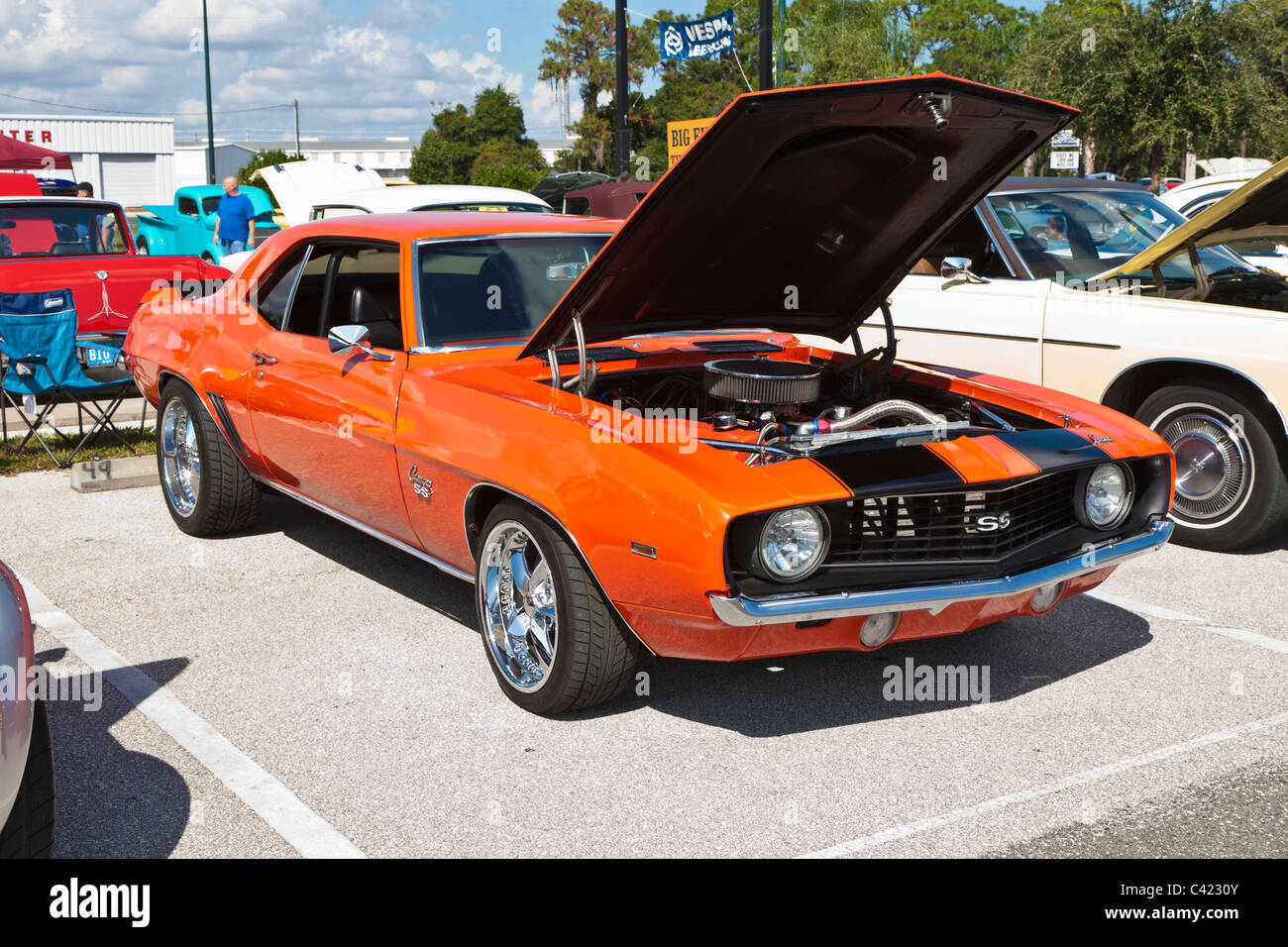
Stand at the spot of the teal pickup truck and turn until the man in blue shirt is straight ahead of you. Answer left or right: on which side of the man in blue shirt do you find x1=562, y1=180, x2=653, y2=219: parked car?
left

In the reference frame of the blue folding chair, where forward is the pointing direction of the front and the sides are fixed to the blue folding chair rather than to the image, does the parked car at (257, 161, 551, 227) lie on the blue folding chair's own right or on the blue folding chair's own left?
on the blue folding chair's own left

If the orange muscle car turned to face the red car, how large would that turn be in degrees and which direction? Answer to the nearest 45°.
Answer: approximately 180°

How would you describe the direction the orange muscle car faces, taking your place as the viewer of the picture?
facing the viewer and to the right of the viewer

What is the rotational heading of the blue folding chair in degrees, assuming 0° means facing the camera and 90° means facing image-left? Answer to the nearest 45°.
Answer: approximately 315°

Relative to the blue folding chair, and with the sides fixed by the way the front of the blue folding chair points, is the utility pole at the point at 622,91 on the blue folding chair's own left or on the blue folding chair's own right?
on the blue folding chair's own left

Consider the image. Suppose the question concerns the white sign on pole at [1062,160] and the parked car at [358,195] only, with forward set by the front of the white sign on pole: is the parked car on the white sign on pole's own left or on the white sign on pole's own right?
on the white sign on pole's own right

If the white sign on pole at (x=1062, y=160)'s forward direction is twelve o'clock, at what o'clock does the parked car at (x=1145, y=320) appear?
The parked car is roughly at 12 o'clock from the white sign on pole.

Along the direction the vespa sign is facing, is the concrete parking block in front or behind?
in front
